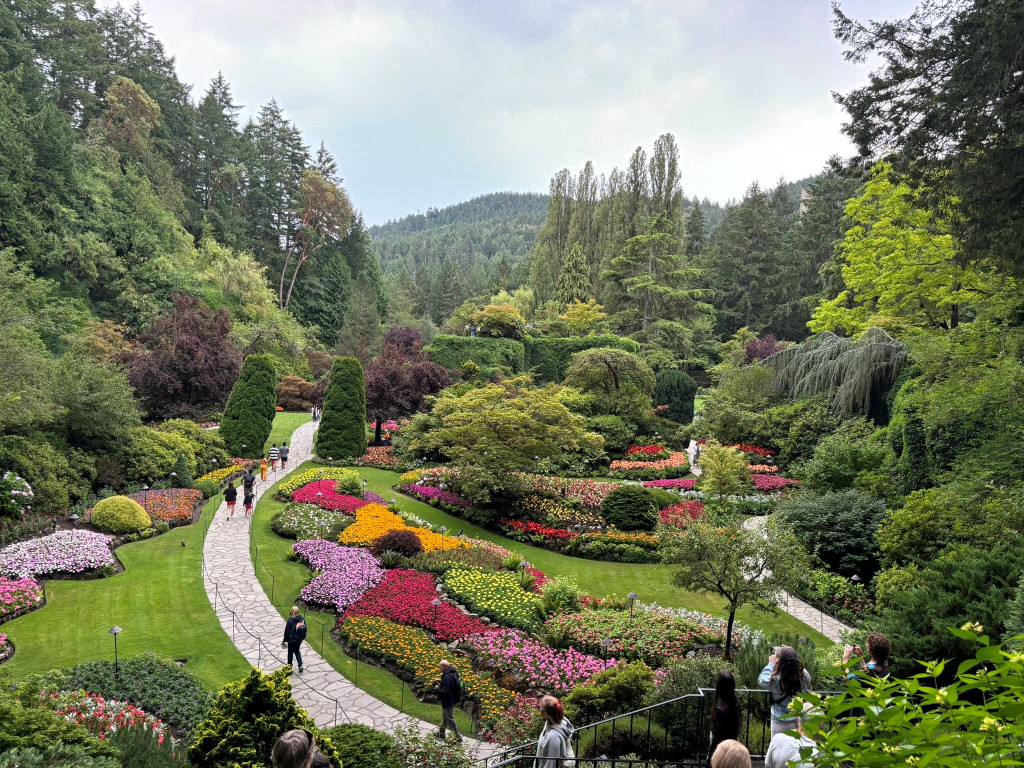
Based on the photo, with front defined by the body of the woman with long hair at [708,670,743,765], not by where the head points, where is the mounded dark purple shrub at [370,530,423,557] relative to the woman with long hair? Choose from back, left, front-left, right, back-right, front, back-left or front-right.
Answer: front-left

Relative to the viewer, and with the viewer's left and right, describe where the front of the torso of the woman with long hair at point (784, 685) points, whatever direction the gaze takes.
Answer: facing away from the viewer and to the left of the viewer

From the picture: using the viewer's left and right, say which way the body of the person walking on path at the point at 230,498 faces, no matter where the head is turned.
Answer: facing away from the viewer

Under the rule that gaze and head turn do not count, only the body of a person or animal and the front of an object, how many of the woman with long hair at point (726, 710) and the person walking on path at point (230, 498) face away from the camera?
2

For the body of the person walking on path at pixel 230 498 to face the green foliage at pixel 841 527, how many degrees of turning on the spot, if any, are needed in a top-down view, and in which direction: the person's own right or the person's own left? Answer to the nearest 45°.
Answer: approximately 135° to the person's own right

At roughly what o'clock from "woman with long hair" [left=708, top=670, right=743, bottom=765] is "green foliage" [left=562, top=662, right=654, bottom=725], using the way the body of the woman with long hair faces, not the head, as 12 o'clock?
The green foliage is roughly at 11 o'clock from the woman with long hair.

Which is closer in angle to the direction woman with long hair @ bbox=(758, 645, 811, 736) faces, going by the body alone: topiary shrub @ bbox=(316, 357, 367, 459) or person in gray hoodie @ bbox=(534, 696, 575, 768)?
the topiary shrub

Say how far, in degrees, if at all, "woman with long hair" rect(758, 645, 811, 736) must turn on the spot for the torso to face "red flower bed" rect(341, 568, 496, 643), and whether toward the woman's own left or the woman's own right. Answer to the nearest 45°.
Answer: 0° — they already face it

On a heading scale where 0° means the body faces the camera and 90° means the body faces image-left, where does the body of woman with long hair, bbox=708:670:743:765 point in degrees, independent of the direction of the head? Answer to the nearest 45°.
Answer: approximately 180°

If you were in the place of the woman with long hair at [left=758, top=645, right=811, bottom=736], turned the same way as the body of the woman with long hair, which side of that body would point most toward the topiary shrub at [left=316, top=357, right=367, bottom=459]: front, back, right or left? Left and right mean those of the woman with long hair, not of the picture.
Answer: front

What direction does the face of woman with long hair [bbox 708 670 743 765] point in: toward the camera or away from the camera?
away from the camera
